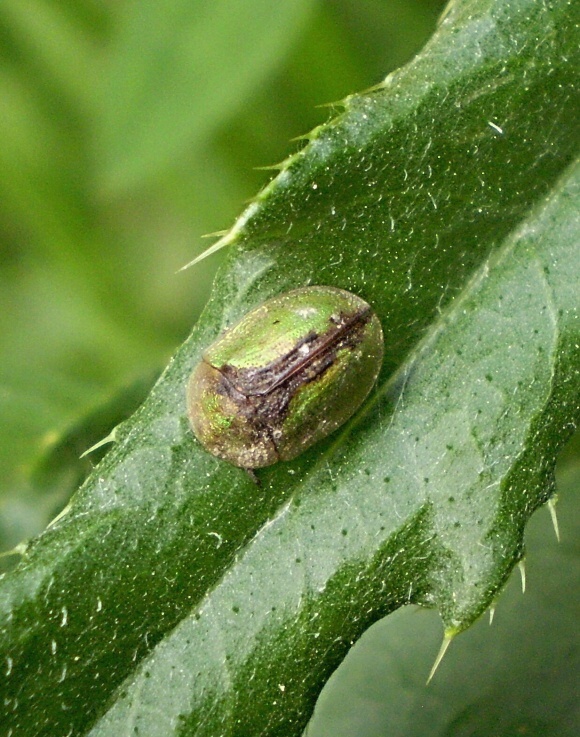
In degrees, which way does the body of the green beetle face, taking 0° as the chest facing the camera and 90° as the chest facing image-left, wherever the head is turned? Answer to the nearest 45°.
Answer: approximately 45°

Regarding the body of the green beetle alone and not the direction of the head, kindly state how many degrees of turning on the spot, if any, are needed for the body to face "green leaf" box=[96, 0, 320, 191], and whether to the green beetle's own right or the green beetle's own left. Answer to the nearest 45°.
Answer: approximately 135° to the green beetle's own right
